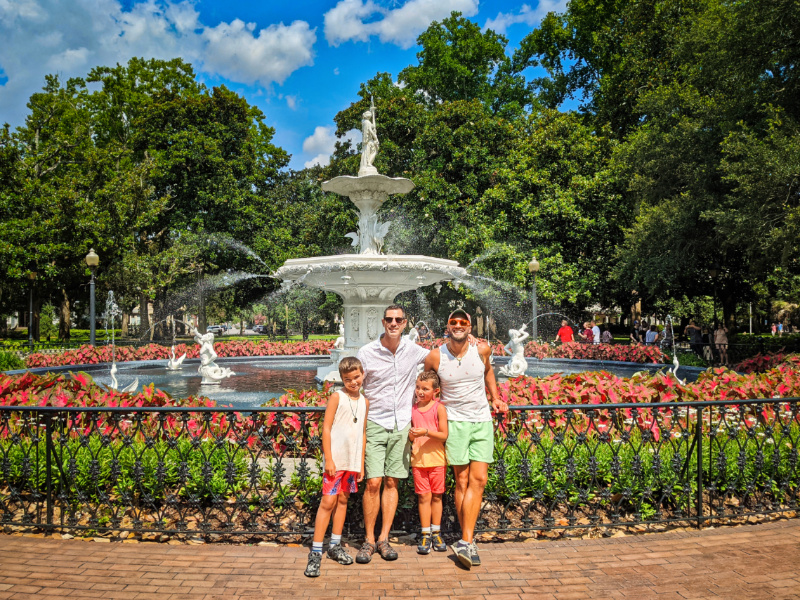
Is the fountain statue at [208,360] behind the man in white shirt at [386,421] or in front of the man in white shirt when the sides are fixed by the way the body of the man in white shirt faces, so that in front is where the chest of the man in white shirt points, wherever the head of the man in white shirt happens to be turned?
behind

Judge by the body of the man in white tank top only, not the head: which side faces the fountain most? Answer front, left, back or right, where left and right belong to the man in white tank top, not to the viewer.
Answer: back

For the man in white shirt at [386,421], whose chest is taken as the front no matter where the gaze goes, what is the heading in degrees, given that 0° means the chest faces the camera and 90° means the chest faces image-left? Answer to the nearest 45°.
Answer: approximately 0°

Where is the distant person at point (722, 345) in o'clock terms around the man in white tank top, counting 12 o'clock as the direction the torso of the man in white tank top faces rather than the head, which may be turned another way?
The distant person is roughly at 7 o'clock from the man in white tank top.

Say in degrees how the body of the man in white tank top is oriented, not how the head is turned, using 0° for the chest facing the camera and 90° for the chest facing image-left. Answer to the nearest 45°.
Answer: approximately 0°

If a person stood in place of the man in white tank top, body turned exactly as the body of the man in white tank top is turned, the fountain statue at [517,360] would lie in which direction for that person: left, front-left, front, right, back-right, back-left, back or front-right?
back

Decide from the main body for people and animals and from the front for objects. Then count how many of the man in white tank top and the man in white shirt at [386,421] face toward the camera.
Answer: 2
